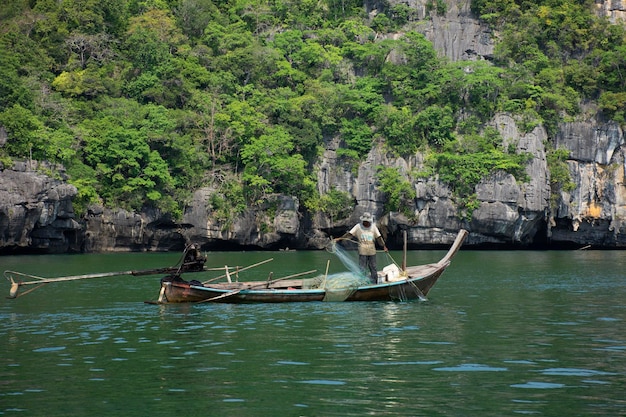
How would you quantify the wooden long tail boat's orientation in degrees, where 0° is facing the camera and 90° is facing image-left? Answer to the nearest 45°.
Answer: approximately 270°

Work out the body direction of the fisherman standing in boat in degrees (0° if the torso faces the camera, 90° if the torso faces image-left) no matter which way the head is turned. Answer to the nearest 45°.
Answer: approximately 0°
